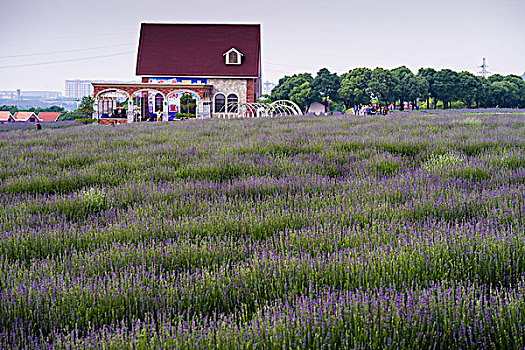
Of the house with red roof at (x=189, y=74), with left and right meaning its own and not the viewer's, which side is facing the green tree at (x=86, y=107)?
right

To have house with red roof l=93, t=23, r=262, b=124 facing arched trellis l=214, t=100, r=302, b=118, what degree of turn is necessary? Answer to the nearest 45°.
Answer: approximately 45° to its left

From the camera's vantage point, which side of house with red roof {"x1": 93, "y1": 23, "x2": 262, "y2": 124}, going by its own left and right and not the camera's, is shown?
front
